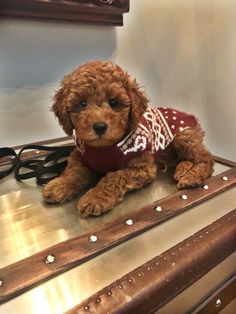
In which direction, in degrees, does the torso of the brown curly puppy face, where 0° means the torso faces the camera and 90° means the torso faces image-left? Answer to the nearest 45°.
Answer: approximately 45°
